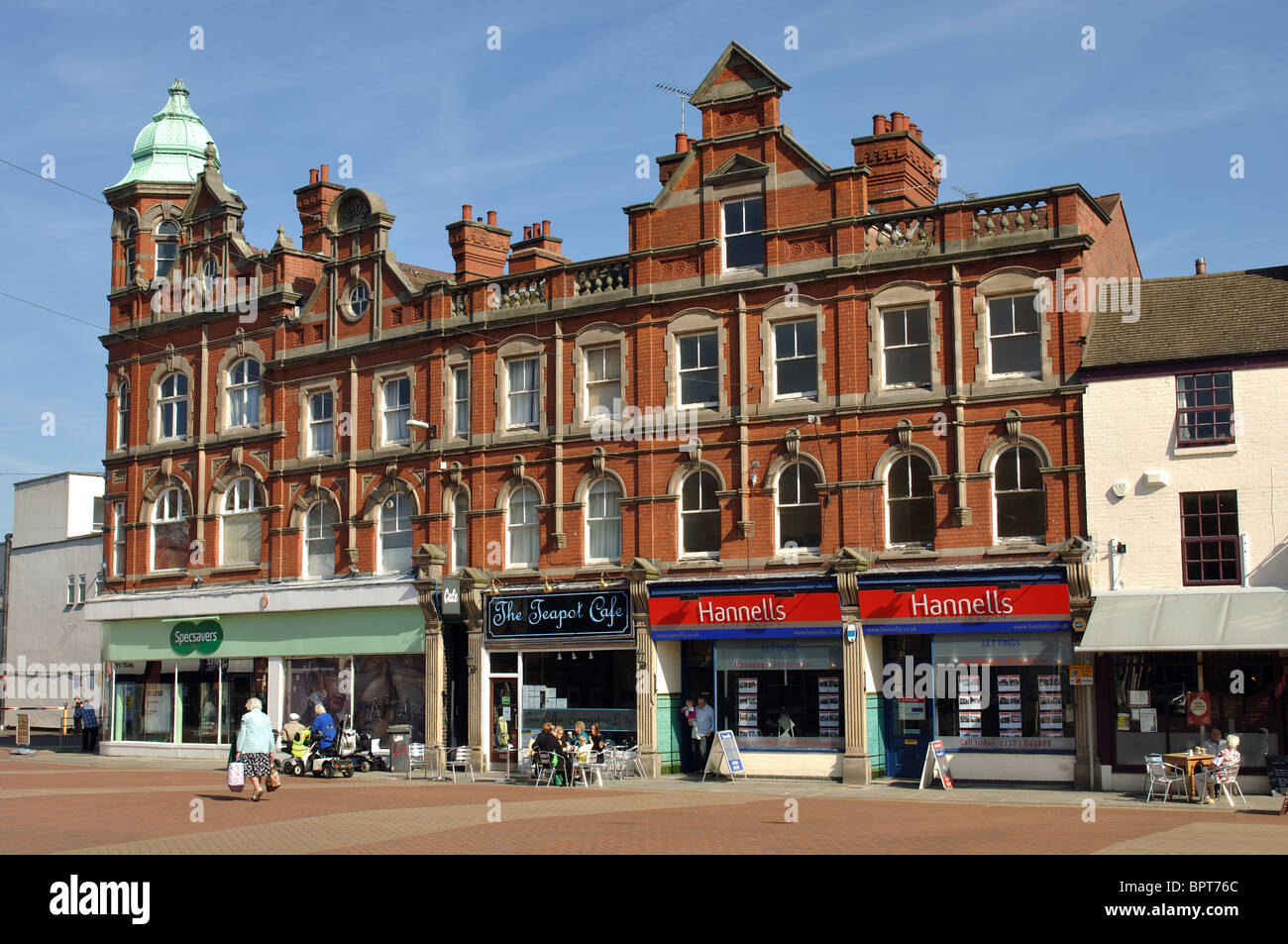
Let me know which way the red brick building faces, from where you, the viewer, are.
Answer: facing the viewer and to the left of the viewer

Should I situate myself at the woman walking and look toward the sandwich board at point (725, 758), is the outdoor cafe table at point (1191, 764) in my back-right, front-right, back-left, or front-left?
front-right

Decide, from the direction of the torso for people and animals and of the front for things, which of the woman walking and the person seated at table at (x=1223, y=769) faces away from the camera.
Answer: the woman walking

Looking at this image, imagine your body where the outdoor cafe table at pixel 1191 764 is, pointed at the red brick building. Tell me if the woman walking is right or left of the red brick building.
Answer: left

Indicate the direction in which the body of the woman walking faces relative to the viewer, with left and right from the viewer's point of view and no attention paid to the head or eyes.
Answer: facing away from the viewer

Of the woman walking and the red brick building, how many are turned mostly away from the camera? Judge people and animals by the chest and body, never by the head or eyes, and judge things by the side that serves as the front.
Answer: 1

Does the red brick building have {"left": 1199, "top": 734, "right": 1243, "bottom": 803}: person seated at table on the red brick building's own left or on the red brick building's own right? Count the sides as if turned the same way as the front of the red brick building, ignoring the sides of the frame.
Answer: on the red brick building's own left

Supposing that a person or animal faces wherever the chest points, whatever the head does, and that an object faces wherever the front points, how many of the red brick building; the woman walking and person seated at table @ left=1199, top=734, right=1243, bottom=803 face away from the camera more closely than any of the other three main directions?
1

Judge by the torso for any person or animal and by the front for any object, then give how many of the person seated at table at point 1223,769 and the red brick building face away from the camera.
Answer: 0

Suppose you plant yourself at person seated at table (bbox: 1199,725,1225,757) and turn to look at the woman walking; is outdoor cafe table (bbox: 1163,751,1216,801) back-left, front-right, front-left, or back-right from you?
front-left

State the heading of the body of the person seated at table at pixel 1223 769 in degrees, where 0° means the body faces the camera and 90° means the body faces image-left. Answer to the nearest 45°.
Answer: approximately 90°

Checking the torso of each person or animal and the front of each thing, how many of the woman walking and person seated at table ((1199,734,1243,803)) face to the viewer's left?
1
